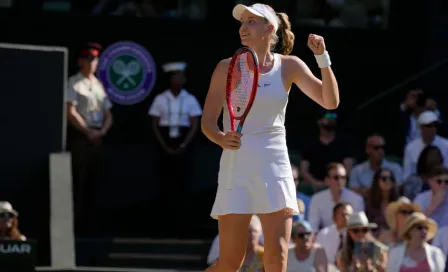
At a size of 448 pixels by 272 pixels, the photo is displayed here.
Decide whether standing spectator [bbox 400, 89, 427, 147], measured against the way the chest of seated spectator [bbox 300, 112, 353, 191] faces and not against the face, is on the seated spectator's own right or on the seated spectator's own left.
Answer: on the seated spectator's own left

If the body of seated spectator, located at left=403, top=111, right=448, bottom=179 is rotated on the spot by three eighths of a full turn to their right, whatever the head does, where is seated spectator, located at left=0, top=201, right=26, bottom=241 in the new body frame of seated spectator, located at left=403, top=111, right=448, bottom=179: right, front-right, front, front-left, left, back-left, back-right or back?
left

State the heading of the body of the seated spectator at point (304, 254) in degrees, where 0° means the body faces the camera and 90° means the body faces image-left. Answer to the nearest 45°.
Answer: approximately 0°

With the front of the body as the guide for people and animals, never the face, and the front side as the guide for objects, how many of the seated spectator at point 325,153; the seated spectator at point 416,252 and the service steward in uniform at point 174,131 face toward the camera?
3

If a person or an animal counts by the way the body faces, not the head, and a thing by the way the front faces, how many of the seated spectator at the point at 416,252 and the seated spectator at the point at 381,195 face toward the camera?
2

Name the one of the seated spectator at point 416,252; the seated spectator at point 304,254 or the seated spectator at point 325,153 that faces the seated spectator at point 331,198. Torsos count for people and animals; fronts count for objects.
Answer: the seated spectator at point 325,153

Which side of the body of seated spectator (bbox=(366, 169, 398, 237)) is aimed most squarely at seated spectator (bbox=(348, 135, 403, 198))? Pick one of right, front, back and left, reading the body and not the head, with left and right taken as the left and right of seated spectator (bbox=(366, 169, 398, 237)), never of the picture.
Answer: back

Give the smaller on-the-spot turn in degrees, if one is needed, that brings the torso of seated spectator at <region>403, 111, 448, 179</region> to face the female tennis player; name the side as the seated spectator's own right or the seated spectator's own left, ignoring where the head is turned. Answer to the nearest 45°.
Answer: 0° — they already face them

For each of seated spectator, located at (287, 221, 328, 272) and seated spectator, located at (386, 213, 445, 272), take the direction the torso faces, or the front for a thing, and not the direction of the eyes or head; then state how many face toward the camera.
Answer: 2
